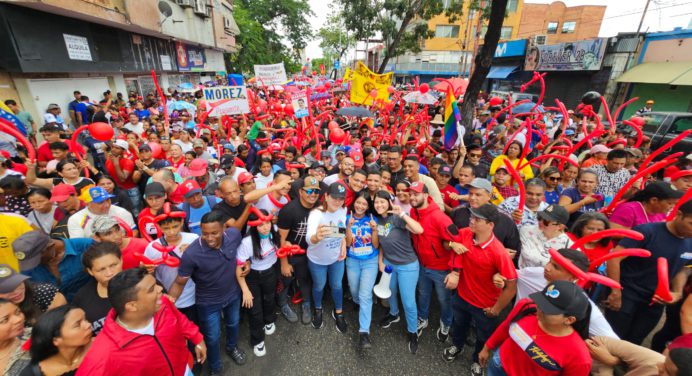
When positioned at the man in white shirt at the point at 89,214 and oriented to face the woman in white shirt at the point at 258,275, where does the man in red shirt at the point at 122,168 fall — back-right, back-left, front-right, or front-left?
back-left

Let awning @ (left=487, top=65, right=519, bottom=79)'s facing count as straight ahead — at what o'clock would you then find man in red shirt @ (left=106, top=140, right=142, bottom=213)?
The man in red shirt is roughly at 11 o'clock from the awning.

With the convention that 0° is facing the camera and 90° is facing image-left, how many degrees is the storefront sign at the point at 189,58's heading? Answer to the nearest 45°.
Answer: approximately 315°

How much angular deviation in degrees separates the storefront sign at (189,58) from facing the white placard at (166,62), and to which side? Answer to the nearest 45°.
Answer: approximately 45° to its right

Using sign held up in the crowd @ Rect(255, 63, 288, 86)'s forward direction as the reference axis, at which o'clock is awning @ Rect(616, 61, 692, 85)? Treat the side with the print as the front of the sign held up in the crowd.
The awning is roughly at 9 o'clock from the sign held up in the crowd.

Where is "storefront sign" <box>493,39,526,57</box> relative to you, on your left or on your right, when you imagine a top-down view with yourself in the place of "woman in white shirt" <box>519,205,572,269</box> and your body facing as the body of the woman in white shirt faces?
on your right

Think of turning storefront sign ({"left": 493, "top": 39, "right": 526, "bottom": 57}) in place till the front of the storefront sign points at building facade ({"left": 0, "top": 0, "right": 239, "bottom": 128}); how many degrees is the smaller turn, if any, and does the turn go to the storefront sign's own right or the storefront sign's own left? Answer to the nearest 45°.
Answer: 0° — it already faces it

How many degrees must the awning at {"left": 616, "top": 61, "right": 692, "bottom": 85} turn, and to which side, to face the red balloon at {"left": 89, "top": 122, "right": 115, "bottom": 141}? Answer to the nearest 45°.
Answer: approximately 45° to its left

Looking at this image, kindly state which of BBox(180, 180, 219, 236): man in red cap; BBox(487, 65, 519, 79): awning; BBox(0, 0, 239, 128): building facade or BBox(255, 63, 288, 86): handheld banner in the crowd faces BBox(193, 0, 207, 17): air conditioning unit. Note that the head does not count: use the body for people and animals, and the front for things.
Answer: the awning

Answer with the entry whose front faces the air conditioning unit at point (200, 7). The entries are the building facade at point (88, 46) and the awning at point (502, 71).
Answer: the awning

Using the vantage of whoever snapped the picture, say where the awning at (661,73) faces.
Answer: facing the viewer and to the left of the viewer

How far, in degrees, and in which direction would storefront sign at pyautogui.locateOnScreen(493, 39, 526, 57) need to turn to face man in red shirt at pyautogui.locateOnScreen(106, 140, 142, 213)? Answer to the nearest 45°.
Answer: approximately 45° to its left

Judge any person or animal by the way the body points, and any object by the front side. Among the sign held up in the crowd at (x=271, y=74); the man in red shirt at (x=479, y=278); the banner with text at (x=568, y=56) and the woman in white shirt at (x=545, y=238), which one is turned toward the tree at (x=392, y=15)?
the banner with text

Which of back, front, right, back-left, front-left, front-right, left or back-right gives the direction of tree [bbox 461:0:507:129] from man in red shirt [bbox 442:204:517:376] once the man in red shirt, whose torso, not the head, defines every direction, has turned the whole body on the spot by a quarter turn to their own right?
front-right

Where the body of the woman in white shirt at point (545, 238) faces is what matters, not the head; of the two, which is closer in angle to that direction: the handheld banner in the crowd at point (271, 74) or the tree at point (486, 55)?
the handheld banner in the crowd

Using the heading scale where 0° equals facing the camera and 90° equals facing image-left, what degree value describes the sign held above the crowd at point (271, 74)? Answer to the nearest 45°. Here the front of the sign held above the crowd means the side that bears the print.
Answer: approximately 0°
